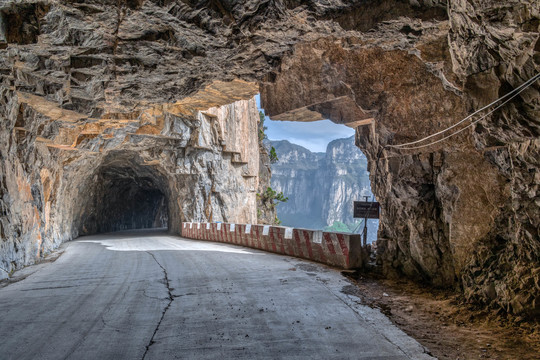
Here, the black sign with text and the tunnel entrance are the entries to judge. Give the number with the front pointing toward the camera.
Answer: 2

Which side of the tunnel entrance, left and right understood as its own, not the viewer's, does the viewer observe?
front

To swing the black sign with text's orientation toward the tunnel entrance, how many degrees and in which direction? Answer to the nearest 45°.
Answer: approximately 135° to its right

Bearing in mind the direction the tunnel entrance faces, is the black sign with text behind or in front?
in front

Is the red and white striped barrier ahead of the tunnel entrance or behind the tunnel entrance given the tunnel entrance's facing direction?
ahead

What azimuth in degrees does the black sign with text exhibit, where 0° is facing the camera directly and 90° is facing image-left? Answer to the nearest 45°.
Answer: approximately 0°
